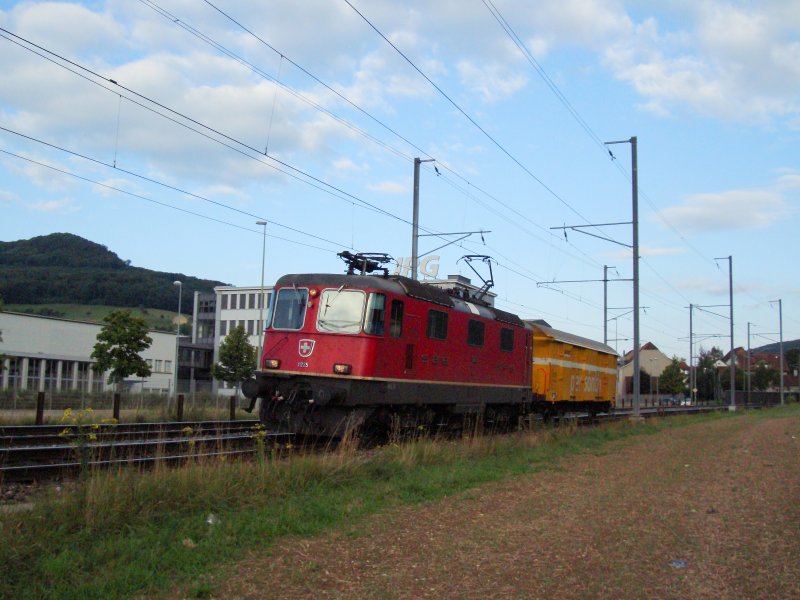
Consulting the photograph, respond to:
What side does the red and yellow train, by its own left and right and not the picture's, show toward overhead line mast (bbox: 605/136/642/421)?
back

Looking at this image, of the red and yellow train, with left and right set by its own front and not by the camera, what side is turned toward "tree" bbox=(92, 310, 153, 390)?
right

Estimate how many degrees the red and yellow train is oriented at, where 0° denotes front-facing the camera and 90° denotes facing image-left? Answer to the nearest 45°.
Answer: approximately 45°
